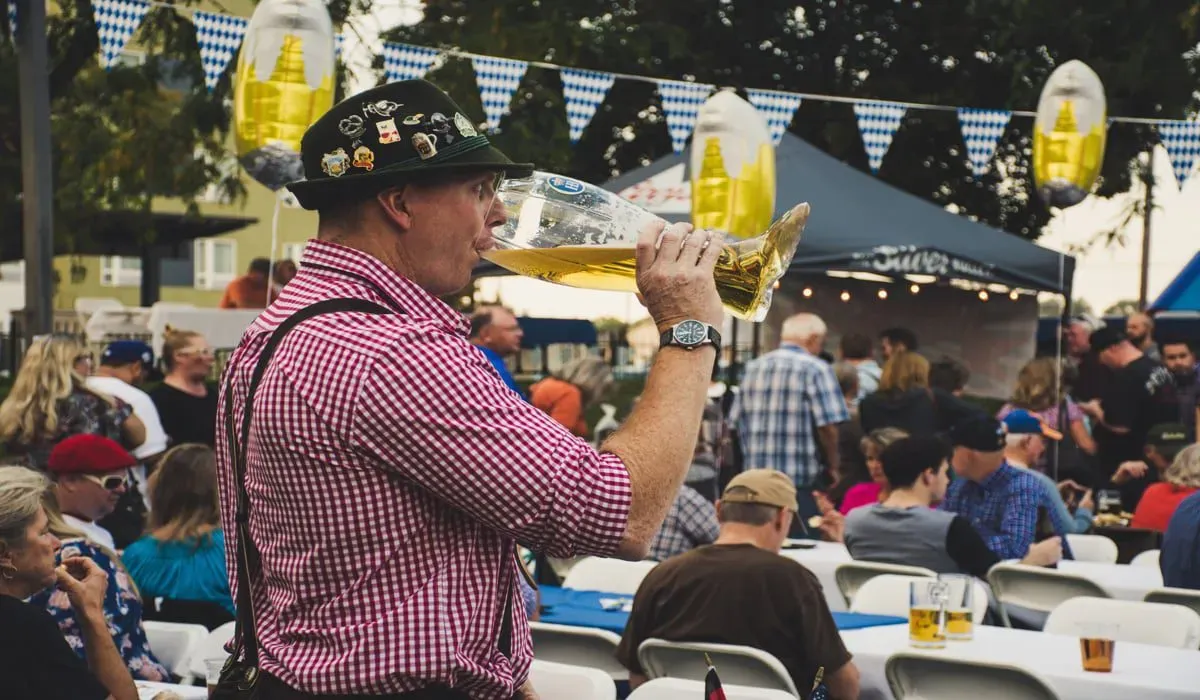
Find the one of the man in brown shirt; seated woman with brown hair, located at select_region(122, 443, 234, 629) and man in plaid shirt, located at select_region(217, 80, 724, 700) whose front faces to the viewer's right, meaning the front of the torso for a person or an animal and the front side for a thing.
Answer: the man in plaid shirt

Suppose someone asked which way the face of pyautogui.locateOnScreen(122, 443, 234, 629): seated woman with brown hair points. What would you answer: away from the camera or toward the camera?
away from the camera

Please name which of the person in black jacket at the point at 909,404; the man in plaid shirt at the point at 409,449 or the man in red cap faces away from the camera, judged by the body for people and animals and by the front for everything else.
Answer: the person in black jacket

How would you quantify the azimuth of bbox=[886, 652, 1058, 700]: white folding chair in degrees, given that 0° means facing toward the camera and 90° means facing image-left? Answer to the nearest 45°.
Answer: approximately 225°

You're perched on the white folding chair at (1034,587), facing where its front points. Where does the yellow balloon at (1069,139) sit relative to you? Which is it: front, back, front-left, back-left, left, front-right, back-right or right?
front-left

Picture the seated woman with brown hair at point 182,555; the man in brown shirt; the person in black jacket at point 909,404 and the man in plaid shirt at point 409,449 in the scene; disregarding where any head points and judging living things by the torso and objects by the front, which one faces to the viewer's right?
the man in plaid shirt

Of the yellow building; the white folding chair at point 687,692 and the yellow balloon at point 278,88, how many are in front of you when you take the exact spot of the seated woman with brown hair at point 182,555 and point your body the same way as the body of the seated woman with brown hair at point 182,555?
2

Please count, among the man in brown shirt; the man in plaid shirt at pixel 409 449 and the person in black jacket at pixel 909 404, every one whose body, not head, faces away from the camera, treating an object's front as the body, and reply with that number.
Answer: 2

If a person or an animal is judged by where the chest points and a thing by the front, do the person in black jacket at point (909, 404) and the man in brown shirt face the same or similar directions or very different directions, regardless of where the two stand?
same or similar directions

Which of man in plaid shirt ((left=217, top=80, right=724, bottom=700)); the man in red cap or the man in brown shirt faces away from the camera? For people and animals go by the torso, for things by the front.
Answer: the man in brown shirt

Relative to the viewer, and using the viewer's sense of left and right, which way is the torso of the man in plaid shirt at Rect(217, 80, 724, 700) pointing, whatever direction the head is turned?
facing to the right of the viewer

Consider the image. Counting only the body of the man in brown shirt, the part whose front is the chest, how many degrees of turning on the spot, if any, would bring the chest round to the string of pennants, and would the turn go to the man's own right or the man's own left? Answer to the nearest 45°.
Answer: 0° — they already face it

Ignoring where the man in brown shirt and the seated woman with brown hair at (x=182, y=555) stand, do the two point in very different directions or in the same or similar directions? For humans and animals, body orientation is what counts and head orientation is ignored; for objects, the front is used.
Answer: same or similar directions

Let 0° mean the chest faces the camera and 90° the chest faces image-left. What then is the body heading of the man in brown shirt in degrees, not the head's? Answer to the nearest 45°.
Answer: approximately 180°

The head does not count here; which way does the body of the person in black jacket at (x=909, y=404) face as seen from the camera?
away from the camera

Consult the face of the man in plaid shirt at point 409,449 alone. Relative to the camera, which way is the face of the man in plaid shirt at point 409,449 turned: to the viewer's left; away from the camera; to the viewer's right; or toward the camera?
to the viewer's right

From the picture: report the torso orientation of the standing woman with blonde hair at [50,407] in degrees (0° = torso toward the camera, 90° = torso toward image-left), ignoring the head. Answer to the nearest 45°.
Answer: approximately 225°

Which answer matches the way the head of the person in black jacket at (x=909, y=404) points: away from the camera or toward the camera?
away from the camera
